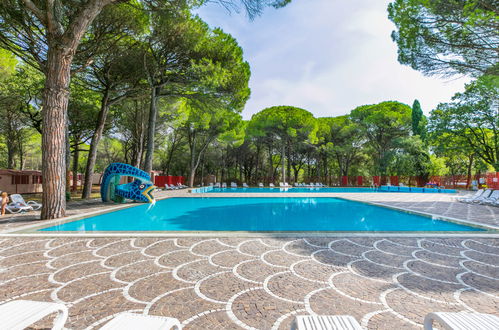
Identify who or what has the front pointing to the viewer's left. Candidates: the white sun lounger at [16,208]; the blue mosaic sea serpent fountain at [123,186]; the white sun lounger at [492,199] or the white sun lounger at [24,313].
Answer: the white sun lounger at [492,199]

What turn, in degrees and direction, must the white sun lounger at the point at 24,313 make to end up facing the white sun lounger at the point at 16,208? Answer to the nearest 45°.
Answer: approximately 45° to its left

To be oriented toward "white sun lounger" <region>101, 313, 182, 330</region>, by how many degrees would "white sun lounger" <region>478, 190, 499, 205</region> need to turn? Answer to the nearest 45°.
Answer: approximately 90° to its left

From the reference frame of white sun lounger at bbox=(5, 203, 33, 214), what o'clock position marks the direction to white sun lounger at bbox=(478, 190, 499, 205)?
white sun lounger at bbox=(478, 190, 499, 205) is roughly at 1 o'clock from white sun lounger at bbox=(5, 203, 33, 214).

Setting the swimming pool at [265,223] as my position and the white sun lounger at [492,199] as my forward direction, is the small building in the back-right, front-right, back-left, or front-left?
back-left

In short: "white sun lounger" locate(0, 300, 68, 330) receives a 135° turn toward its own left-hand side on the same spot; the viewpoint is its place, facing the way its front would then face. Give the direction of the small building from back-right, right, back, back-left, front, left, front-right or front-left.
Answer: right

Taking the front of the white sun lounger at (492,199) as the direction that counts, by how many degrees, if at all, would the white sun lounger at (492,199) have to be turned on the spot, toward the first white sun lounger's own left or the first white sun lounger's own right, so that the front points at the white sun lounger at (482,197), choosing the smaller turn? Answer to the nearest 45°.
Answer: approximately 45° to the first white sun lounger's own right

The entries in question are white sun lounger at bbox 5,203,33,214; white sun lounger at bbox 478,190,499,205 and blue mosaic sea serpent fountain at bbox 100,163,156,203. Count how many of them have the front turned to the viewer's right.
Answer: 2

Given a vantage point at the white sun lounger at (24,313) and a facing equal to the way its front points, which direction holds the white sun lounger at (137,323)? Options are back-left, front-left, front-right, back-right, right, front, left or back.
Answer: right

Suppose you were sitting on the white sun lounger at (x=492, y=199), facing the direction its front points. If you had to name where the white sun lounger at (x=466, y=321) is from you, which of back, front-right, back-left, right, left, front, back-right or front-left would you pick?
left

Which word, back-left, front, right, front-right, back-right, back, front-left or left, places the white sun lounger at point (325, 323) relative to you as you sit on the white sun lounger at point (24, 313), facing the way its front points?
right

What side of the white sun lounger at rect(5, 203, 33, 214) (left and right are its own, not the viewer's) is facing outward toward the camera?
right

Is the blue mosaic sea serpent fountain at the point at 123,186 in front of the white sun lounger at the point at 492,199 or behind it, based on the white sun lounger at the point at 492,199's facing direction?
in front

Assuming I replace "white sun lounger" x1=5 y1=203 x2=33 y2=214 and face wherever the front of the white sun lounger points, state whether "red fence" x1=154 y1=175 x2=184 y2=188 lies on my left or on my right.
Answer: on my left

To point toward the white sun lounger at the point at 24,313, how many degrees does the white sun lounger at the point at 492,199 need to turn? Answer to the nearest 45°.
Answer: approximately 90° to its left

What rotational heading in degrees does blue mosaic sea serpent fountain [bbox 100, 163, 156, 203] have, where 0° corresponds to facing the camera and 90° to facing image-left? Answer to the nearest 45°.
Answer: approximately 270°

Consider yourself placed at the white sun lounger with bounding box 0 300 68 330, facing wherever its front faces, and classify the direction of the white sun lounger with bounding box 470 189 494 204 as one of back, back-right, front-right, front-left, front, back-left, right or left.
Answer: front-right

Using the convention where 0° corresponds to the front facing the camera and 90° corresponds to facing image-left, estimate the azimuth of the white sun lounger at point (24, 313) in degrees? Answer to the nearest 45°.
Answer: approximately 225°
